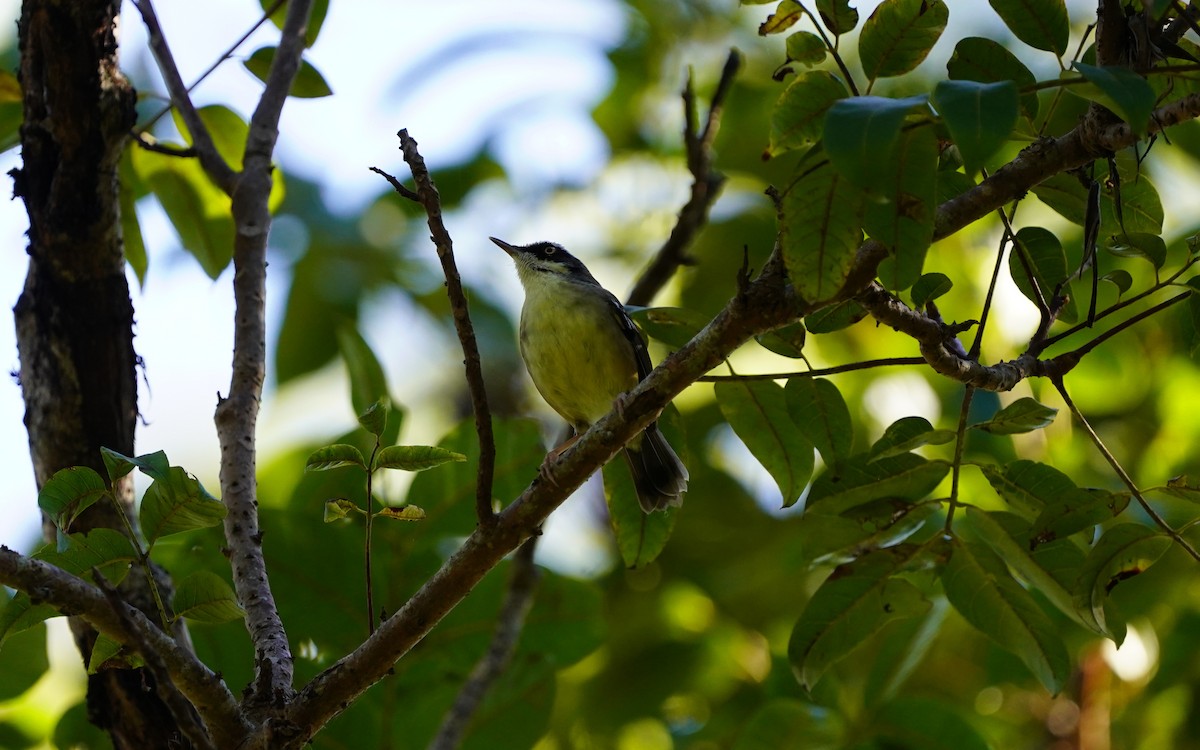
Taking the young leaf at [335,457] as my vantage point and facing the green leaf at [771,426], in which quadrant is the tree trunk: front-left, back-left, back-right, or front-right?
back-left

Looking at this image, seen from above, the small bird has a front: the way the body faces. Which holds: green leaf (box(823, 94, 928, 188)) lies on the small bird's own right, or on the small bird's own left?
on the small bird's own left

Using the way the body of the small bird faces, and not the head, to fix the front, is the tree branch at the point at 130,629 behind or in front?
in front

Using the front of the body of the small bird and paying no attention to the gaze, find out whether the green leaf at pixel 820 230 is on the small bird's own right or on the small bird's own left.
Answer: on the small bird's own left

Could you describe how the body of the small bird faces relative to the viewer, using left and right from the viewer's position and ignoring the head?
facing the viewer and to the left of the viewer
